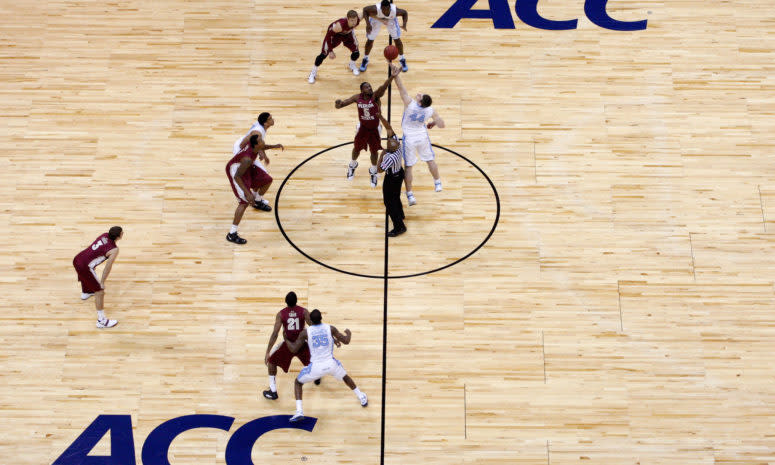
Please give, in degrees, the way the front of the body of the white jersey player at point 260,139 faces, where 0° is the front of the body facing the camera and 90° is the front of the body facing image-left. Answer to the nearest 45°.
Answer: approximately 270°

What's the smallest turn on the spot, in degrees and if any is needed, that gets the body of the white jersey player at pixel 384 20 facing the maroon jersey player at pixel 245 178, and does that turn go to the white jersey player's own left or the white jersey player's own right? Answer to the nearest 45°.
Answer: approximately 45° to the white jersey player's own right

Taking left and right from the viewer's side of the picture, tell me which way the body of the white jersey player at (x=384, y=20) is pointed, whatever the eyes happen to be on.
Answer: facing the viewer

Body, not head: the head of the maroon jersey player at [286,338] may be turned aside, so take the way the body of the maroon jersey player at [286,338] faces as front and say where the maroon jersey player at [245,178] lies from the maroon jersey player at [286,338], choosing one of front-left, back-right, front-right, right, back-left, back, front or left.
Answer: front

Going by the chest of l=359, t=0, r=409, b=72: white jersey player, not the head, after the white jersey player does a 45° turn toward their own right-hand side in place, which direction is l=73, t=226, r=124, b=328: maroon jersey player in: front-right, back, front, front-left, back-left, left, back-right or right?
front

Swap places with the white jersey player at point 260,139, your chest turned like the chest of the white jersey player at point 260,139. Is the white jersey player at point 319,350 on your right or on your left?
on your right

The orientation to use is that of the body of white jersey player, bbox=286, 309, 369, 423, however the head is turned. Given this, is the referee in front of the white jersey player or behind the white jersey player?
in front

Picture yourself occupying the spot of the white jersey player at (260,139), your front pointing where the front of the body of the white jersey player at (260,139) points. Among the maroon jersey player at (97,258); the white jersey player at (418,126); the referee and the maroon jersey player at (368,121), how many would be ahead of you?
3

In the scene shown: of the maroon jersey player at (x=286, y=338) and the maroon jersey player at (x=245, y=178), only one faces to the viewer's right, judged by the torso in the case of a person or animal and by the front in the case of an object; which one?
the maroon jersey player at (x=245, y=178)

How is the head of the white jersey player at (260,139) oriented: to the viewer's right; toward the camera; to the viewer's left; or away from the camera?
to the viewer's right

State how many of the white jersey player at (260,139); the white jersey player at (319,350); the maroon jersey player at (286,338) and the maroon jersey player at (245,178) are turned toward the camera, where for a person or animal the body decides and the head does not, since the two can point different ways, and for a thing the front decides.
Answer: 0

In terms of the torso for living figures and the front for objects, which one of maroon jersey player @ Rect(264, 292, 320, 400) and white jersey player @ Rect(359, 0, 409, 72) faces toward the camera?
the white jersey player

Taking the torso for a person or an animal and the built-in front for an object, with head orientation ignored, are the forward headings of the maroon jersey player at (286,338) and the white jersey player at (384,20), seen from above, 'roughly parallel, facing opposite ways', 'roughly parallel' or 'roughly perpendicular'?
roughly parallel, facing opposite ways

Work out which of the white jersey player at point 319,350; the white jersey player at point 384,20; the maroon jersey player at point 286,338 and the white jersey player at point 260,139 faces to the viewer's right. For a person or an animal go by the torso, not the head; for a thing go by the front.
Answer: the white jersey player at point 260,139

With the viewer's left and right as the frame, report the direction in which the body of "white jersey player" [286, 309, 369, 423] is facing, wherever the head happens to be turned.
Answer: facing away from the viewer

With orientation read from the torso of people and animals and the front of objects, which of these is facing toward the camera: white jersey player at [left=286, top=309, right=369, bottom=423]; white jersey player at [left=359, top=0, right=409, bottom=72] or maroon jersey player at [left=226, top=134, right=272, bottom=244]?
white jersey player at [left=359, top=0, right=409, bottom=72]

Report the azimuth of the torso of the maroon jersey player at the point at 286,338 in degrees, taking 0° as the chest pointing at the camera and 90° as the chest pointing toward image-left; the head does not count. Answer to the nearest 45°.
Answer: approximately 180°

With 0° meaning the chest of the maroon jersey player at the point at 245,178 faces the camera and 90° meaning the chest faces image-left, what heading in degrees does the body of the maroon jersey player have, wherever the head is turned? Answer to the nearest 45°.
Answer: approximately 270°
